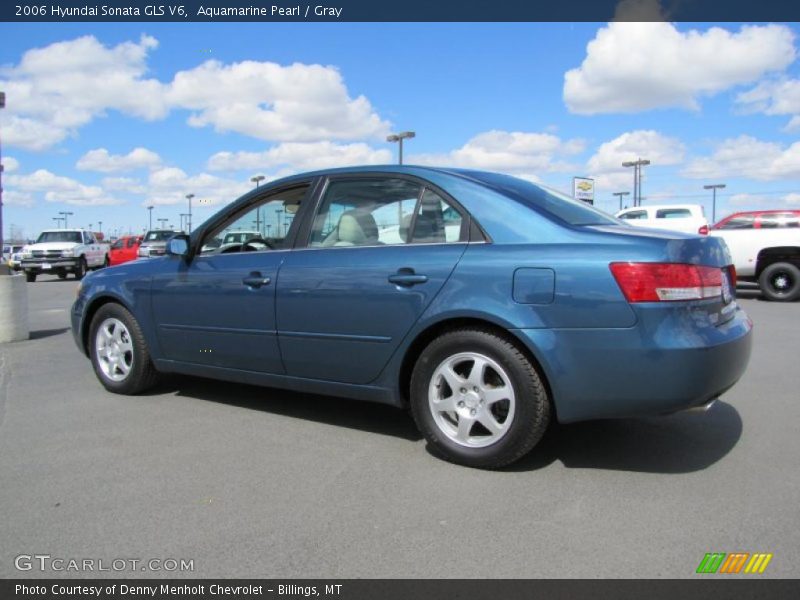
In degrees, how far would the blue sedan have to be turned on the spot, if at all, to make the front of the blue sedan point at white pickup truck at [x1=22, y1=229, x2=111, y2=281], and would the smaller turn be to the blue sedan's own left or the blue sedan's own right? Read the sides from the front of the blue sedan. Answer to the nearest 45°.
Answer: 0° — it already faces it

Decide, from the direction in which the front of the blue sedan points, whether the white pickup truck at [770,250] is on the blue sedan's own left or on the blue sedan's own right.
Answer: on the blue sedan's own right

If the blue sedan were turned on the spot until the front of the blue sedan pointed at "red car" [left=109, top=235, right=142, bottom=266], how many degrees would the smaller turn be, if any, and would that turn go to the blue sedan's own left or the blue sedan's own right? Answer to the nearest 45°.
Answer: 0° — it already faces it

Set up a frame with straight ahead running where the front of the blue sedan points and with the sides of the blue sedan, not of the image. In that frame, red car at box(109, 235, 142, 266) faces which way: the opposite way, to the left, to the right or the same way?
to the left

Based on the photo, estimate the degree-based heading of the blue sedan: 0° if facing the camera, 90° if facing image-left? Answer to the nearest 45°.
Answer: approximately 135°

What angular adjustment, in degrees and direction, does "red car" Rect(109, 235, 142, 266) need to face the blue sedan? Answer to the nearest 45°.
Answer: approximately 45° to its left

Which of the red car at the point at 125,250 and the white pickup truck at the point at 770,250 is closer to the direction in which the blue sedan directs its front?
the red car
